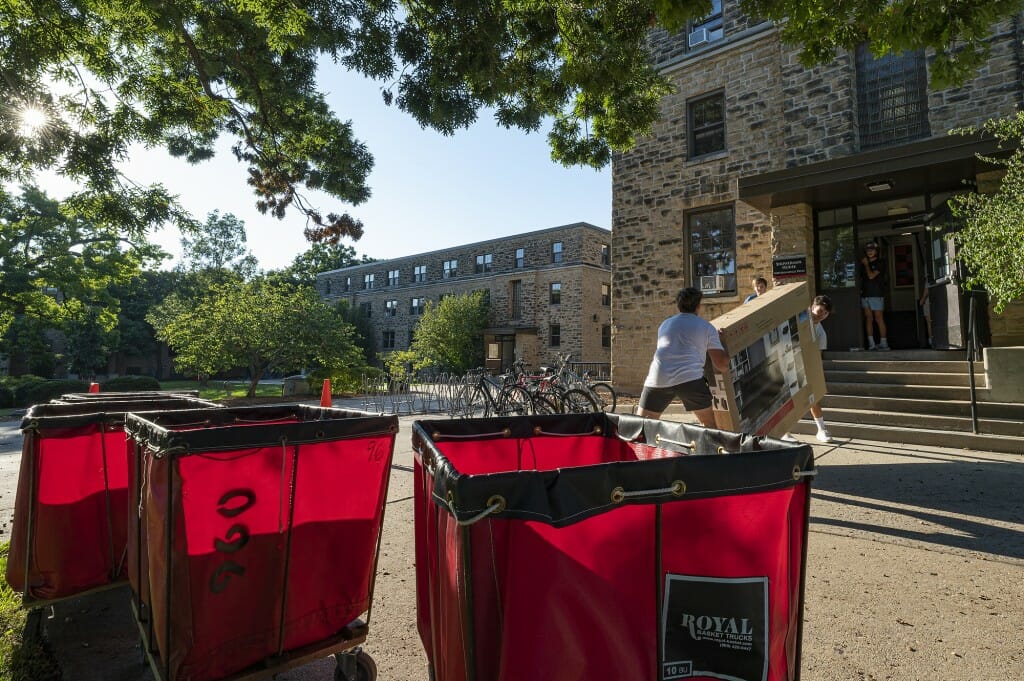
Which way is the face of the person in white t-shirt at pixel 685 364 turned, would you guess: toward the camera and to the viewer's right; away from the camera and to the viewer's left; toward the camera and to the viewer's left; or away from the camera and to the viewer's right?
away from the camera and to the viewer's right

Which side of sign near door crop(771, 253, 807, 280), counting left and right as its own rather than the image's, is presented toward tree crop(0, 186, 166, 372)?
right

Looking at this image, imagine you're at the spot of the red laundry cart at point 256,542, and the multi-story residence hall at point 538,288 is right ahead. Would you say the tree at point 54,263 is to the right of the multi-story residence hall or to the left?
left

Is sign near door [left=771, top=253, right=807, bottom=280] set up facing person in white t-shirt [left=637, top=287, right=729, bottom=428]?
yes

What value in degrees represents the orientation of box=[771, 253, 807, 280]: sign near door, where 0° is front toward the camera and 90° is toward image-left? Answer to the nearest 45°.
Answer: approximately 0°

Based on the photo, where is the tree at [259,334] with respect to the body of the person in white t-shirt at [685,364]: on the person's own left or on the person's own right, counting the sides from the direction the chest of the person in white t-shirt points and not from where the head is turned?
on the person's own left

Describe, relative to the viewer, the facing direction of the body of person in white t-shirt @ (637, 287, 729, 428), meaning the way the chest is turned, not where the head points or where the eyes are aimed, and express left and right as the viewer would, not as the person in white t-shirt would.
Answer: facing away from the viewer and to the right of the viewer

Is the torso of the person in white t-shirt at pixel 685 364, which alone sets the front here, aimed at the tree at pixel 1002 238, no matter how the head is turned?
yes

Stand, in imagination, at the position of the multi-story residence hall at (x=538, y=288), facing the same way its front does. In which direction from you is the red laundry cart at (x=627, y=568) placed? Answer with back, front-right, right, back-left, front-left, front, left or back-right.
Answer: front-left

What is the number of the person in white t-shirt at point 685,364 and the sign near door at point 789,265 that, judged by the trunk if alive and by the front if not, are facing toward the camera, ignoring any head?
1

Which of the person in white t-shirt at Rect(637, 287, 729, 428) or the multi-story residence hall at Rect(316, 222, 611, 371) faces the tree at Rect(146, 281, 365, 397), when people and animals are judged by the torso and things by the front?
the multi-story residence hall

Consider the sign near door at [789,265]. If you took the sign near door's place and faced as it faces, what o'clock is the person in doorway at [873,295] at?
The person in doorway is roughly at 9 o'clock from the sign near door.

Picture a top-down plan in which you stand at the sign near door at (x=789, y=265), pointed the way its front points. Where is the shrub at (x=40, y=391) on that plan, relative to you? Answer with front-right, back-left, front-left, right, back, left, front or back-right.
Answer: right

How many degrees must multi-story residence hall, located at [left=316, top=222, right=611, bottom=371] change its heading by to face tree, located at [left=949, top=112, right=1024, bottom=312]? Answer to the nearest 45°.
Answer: approximately 45° to its left

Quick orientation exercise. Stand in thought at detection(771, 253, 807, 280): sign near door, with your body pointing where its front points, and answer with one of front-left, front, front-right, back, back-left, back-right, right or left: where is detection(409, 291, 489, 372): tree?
back-right

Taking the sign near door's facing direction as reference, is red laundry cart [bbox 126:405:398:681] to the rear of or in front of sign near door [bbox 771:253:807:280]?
in front
